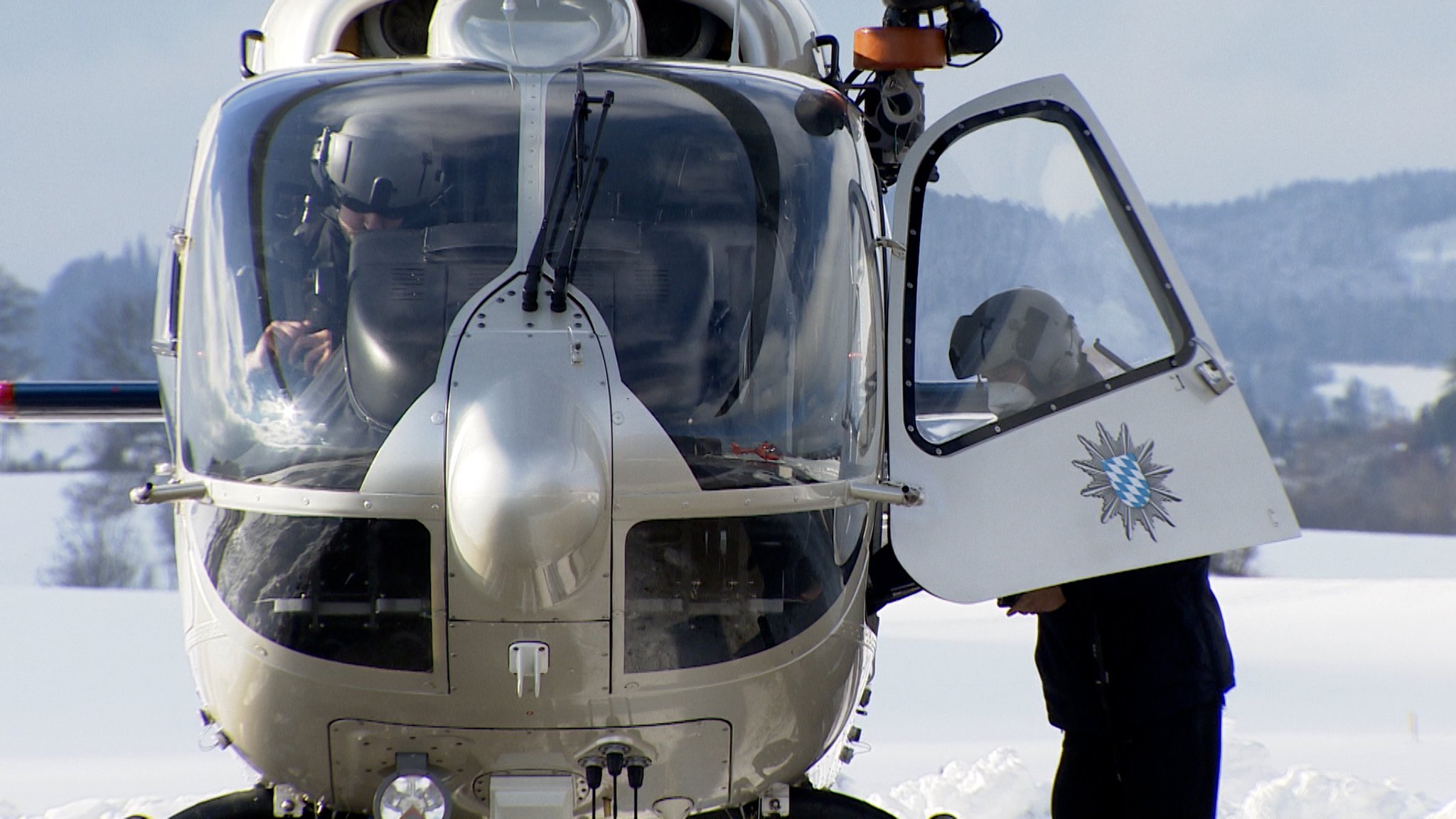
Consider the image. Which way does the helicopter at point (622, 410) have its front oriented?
toward the camera

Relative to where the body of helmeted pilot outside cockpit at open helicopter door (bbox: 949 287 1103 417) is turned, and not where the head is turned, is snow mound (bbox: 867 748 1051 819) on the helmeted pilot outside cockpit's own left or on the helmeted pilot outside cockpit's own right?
on the helmeted pilot outside cockpit's own right
